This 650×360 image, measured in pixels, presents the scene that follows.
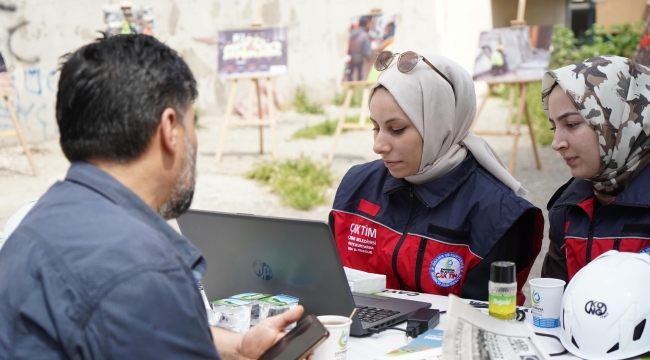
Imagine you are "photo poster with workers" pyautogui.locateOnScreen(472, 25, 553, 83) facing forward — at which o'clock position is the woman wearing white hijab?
The woman wearing white hijab is roughly at 12 o'clock from the photo poster with workers.

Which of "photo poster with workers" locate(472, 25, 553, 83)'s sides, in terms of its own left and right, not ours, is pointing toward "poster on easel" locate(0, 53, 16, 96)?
right

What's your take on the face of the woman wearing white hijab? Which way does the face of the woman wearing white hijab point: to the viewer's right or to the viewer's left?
to the viewer's left

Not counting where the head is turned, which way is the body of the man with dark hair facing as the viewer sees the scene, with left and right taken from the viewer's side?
facing away from the viewer and to the right of the viewer

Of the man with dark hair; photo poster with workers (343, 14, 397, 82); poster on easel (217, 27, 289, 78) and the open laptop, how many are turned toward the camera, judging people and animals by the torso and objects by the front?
2

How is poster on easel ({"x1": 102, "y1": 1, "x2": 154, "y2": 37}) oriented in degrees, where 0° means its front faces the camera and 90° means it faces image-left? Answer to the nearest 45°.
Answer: approximately 0°

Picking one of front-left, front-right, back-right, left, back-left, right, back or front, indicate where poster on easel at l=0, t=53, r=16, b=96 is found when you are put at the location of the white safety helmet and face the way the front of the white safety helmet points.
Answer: right

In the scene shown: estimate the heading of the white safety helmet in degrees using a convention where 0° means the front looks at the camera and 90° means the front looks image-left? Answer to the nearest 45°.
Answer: approximately 45°
